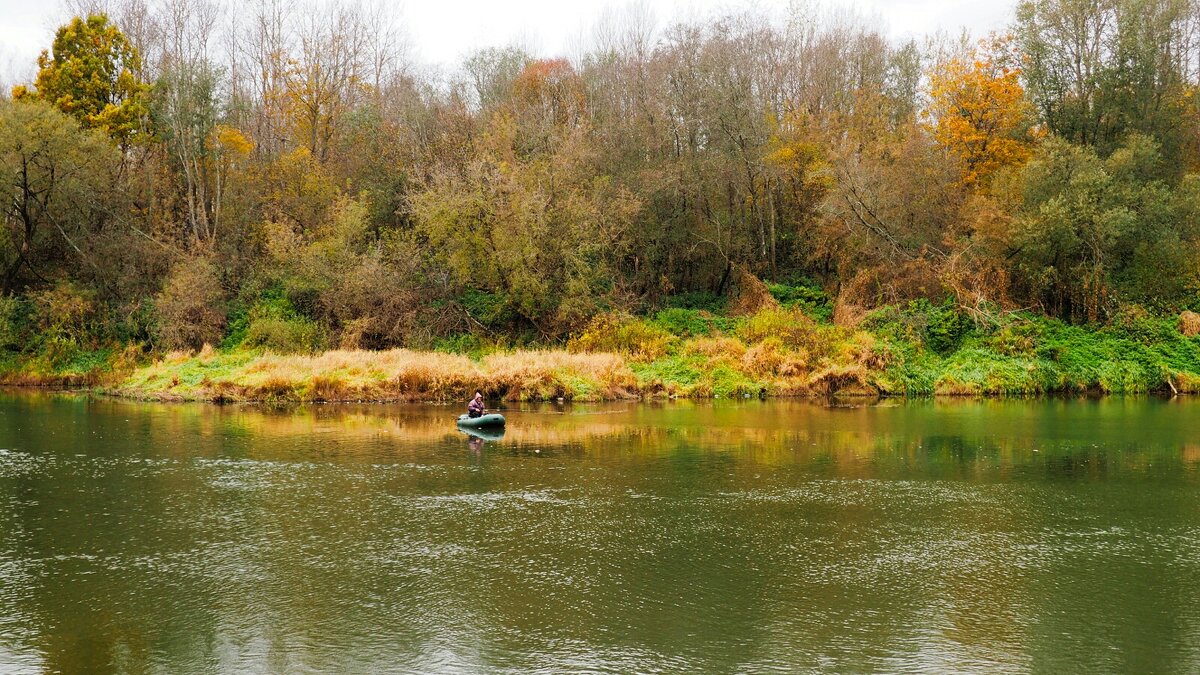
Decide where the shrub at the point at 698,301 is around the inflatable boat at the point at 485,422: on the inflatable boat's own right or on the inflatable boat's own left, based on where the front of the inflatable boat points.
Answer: on the inflatable boat's own left

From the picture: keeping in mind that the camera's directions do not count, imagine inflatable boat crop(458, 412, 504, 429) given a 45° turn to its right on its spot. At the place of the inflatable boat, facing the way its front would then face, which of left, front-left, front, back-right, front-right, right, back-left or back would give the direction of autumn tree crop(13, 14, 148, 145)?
back

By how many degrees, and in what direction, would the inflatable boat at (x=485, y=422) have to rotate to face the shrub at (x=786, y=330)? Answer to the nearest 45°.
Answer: approximately 45° to its left

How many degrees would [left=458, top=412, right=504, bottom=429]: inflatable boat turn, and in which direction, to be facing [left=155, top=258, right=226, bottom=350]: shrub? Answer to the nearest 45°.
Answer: approximately 135° to its left

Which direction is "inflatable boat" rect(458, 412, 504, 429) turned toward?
to the viewer's right

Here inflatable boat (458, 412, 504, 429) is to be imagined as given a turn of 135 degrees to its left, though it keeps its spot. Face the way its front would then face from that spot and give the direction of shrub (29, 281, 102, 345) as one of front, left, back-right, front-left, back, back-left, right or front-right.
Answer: front
